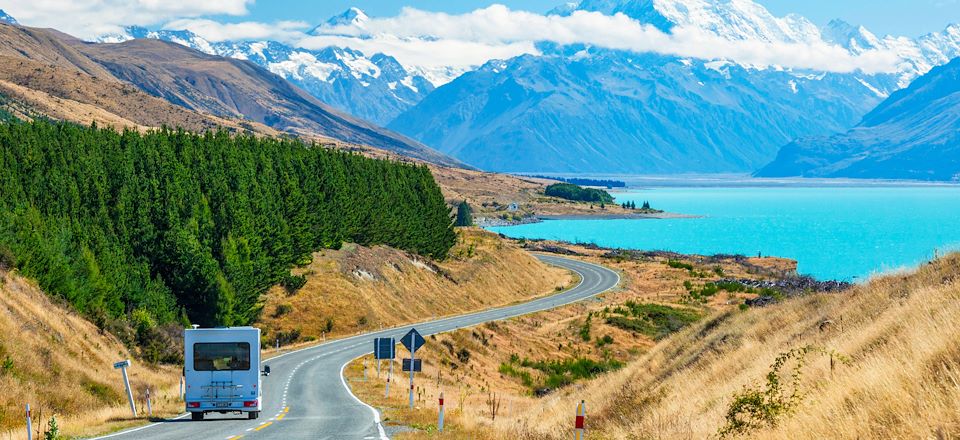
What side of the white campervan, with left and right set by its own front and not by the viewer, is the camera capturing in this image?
back

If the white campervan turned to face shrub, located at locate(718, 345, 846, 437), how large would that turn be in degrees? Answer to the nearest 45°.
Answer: approximately 135° to its right

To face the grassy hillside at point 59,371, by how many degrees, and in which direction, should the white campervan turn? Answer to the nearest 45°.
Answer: approximately 45° to its left

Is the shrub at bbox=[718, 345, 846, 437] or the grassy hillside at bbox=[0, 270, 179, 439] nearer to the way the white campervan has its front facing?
the grassy hillside

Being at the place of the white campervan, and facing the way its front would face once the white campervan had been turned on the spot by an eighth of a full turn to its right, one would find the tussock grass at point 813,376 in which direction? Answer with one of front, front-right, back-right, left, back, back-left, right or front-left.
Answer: right
